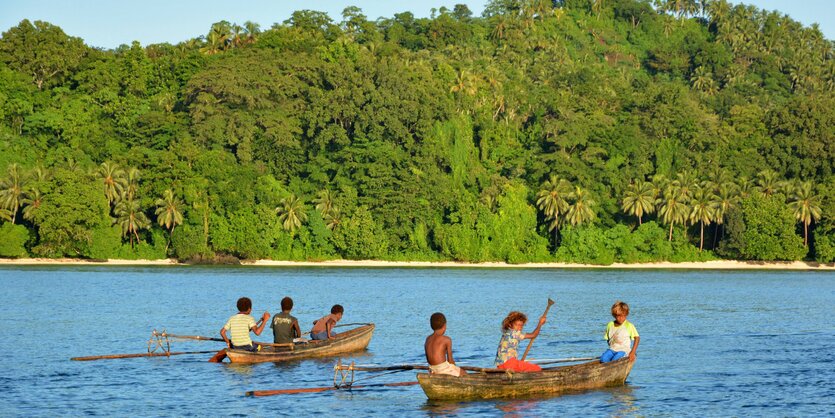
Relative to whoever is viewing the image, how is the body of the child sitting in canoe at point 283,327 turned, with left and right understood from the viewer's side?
facing away from the viewer and to the right of the viewer

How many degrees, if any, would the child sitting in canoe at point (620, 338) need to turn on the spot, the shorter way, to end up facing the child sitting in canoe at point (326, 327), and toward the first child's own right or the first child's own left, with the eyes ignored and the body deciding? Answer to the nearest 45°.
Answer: approximately 90° to the first child's own right

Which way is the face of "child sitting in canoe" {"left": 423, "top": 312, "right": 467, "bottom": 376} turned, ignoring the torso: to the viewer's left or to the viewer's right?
to the viewer's right

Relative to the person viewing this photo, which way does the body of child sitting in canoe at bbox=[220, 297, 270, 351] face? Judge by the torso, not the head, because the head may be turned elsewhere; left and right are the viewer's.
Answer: facing away from the viewer and to the right of the viewer

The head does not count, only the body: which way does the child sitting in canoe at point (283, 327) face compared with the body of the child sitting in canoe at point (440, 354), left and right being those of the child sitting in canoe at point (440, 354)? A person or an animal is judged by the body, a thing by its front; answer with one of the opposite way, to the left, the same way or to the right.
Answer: the same way

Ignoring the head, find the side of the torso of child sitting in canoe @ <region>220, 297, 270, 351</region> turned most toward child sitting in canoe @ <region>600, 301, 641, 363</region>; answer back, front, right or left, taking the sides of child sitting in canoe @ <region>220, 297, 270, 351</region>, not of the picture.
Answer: right

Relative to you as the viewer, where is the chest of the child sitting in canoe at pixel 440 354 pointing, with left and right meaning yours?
facing away from the viewer and to the right of the viewer

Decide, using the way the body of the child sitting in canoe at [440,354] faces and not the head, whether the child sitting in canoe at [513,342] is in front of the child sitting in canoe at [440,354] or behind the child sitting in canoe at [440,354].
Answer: in front

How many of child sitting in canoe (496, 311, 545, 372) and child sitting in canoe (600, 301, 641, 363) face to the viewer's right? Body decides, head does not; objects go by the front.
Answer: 1

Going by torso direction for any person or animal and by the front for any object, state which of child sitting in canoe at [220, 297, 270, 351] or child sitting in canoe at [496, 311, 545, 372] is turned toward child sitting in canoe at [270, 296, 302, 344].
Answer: child sitting in canoe at [220, 297, 270, 351]

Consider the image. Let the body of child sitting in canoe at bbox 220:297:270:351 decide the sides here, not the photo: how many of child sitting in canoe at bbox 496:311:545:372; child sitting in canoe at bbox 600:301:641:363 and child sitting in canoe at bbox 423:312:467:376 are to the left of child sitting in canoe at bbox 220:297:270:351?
0

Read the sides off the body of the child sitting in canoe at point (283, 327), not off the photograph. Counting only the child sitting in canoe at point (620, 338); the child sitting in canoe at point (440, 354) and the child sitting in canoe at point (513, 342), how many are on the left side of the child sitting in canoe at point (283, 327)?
0

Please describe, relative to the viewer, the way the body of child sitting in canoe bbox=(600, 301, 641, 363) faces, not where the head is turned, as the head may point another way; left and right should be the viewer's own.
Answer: facing the viewer and to the left of the viewer

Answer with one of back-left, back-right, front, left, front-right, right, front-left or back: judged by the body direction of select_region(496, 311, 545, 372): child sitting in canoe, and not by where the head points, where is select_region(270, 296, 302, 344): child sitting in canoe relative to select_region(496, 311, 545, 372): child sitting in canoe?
back-left

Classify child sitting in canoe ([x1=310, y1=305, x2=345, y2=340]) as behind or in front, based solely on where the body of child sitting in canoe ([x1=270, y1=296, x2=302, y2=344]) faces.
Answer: in front
